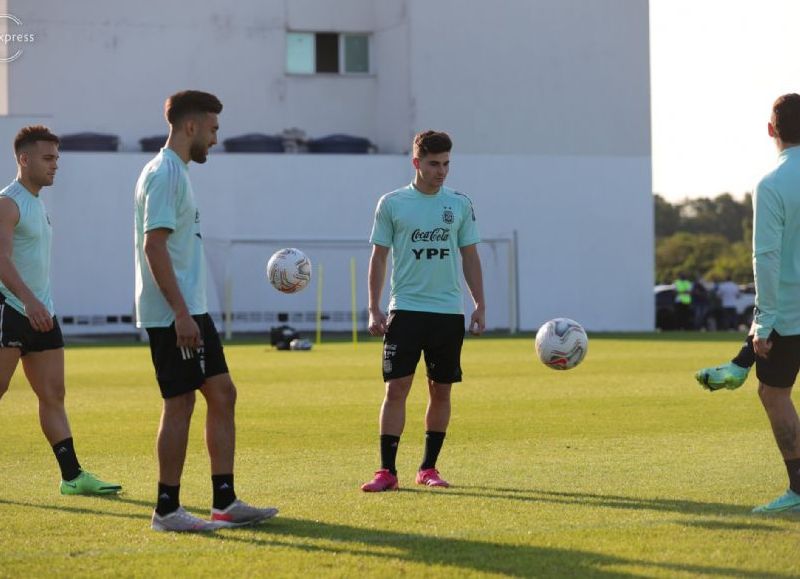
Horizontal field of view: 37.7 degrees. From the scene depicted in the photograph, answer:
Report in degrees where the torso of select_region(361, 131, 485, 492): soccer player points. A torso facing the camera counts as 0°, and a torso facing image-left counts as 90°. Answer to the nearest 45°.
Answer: approximately 0°

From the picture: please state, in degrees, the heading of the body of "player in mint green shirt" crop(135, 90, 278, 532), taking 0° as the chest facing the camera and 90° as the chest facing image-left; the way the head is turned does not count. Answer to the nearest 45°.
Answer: approximately 270°

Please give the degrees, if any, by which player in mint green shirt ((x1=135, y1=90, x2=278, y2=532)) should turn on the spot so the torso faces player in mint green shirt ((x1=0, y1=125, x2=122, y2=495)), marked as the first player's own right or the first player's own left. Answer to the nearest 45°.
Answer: approximately 135° to the first player's own left

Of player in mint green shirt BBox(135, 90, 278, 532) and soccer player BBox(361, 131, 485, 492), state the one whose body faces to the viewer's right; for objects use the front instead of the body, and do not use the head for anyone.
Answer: the player in mint green shirt

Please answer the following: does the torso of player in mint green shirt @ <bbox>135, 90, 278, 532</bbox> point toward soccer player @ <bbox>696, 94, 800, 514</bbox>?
yes

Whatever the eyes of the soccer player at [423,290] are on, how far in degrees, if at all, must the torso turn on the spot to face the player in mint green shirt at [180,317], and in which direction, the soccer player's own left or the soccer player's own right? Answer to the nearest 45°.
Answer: approximately 45° to the soccer player's own right

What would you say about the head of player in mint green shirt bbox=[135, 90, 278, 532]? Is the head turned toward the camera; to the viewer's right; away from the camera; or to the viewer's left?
to the viewer's right

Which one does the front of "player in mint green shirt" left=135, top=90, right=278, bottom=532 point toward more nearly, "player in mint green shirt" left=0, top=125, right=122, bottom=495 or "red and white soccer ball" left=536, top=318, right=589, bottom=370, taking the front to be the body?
the red and white soccer ball

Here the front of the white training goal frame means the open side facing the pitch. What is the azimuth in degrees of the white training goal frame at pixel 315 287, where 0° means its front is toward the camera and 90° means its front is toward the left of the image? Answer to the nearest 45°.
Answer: approximately 0°

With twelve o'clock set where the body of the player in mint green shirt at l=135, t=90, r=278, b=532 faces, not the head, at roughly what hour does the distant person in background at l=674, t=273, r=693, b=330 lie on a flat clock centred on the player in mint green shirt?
The distant person in background is roughly at 10 o'clock from the player in mint green shirt.
